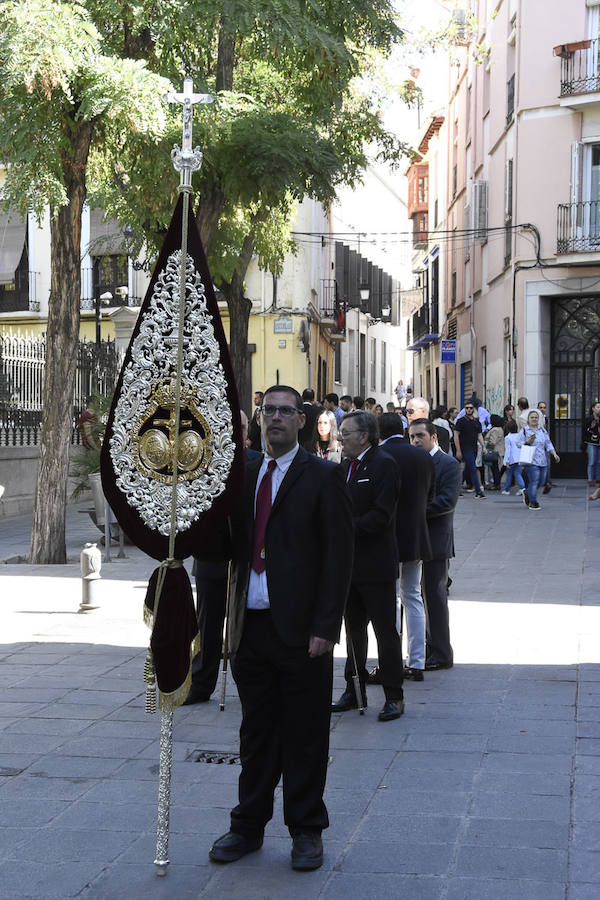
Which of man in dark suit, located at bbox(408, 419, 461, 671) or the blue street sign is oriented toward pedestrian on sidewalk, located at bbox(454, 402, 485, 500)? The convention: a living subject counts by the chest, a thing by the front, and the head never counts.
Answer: the blue street sign

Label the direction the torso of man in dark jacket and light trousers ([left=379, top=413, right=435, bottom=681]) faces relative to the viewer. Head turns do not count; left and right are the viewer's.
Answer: facing away from the viewer and to the left of the viewer

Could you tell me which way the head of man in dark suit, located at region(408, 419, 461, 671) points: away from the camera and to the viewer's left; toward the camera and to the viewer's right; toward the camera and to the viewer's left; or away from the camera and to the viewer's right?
toward the camera and to the viewer's left

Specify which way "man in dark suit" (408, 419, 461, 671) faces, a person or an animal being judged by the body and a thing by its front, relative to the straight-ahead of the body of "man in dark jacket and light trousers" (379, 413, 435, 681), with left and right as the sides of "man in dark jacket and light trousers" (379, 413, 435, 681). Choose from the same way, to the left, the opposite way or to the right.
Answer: to the left

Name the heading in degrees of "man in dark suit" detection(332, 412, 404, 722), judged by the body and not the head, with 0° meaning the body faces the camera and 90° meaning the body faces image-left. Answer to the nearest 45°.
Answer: approximately 45°

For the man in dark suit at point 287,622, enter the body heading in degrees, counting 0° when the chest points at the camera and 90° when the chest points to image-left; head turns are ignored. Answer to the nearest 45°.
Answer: approximately 45°

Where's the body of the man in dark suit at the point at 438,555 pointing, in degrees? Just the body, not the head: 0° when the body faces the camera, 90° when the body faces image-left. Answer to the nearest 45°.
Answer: approximately 45°

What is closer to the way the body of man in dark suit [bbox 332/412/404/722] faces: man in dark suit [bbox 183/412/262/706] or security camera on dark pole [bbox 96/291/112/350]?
the man in dark suit

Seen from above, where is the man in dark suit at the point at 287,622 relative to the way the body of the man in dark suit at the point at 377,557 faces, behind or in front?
in front
